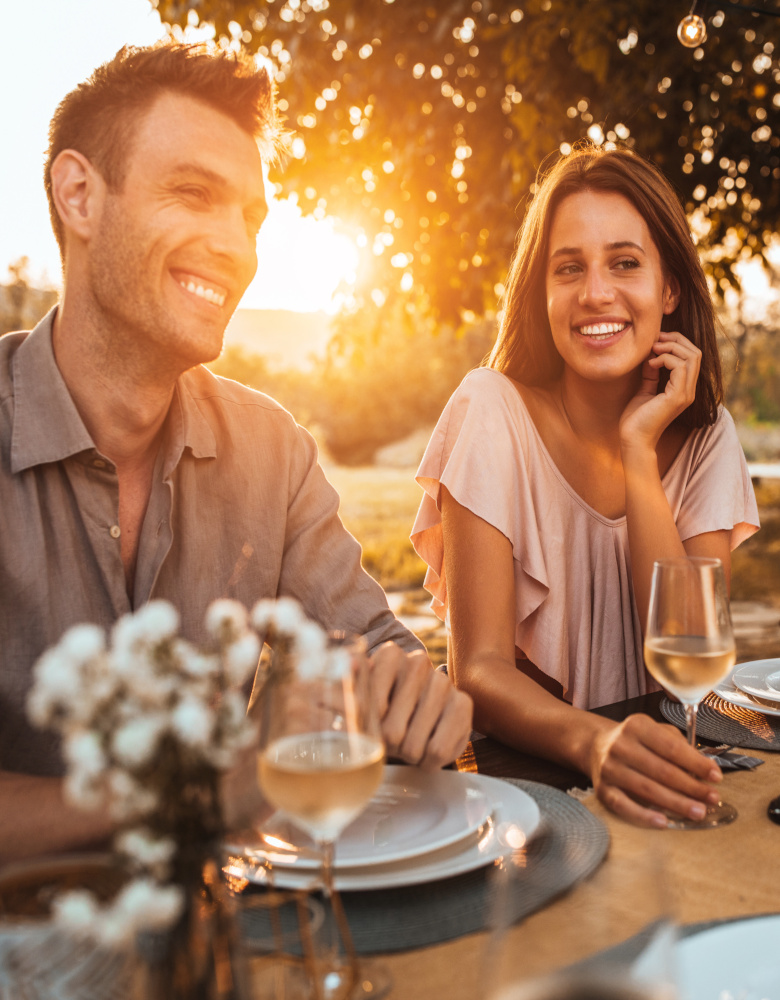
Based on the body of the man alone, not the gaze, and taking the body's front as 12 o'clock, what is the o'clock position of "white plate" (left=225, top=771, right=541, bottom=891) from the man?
The white plate is roughly at 1 o'clock from the man.

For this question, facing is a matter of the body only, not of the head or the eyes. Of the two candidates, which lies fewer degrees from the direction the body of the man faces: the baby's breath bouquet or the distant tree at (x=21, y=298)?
the baby's breath bouquet

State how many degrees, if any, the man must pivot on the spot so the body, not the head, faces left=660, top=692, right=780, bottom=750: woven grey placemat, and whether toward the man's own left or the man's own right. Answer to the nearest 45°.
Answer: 0° — they already face it

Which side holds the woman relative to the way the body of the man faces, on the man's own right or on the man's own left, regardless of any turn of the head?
on the man's own left

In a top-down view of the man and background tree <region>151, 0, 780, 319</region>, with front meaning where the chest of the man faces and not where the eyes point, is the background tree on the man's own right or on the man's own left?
on the man's own left

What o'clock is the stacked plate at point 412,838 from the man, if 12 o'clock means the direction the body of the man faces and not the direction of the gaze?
The stacked plate is roughly at 1 o'clock from the man.

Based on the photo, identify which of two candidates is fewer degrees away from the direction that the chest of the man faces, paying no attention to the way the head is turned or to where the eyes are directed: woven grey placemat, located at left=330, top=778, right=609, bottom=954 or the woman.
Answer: the woven grey placemat

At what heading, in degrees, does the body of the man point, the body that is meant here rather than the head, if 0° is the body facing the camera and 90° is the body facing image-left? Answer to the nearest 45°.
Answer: approximately 315°
